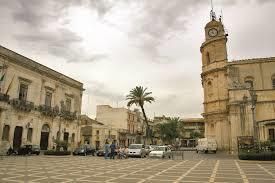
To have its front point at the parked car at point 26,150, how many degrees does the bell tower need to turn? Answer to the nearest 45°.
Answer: approximately 45° to its right

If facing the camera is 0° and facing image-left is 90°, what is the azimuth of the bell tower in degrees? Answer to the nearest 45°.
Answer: approximately 0°

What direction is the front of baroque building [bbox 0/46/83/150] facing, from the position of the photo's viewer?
facing the viewer and to the right of the viewer

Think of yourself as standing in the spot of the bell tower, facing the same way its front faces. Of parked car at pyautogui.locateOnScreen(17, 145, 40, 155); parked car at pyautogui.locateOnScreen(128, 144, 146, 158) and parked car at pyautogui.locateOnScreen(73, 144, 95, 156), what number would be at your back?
0

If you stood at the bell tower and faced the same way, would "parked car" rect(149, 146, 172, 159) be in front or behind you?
in front

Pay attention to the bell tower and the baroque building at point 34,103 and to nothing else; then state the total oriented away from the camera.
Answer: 0

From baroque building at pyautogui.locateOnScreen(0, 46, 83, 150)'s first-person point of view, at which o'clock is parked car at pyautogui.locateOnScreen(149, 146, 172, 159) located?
The parked car is roughly at 12 o'clock from the baroque building.

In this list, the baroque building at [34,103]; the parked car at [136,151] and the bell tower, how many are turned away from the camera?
0

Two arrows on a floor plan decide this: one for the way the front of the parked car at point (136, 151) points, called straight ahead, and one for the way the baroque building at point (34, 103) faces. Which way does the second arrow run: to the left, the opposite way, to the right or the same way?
to the left

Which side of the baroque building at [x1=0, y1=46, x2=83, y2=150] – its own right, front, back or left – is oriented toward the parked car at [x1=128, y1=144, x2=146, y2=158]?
front

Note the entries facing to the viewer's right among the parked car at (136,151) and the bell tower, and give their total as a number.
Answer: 0

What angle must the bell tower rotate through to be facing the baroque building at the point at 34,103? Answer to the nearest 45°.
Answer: approximately 45° to its right

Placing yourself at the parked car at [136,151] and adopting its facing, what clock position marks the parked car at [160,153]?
the parked car at [160,153] is roughly at 9 o'clock from the parked car at [136,151].

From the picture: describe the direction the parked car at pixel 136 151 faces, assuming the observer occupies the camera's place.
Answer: facing the viewer and to the left of the viewer
